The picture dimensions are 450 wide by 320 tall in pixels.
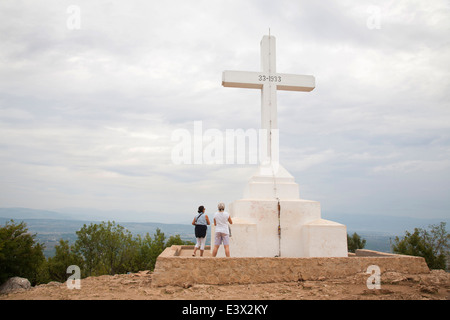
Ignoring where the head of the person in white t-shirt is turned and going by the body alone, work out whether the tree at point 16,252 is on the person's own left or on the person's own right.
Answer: on the person's own left

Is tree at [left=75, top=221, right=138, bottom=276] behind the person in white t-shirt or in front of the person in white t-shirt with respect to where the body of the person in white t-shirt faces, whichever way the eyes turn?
in front

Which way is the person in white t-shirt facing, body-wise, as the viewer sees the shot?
away from the camera

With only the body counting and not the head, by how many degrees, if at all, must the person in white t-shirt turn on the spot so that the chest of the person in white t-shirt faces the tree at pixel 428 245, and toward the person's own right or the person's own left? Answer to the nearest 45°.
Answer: approximately 45° to the person's own right
